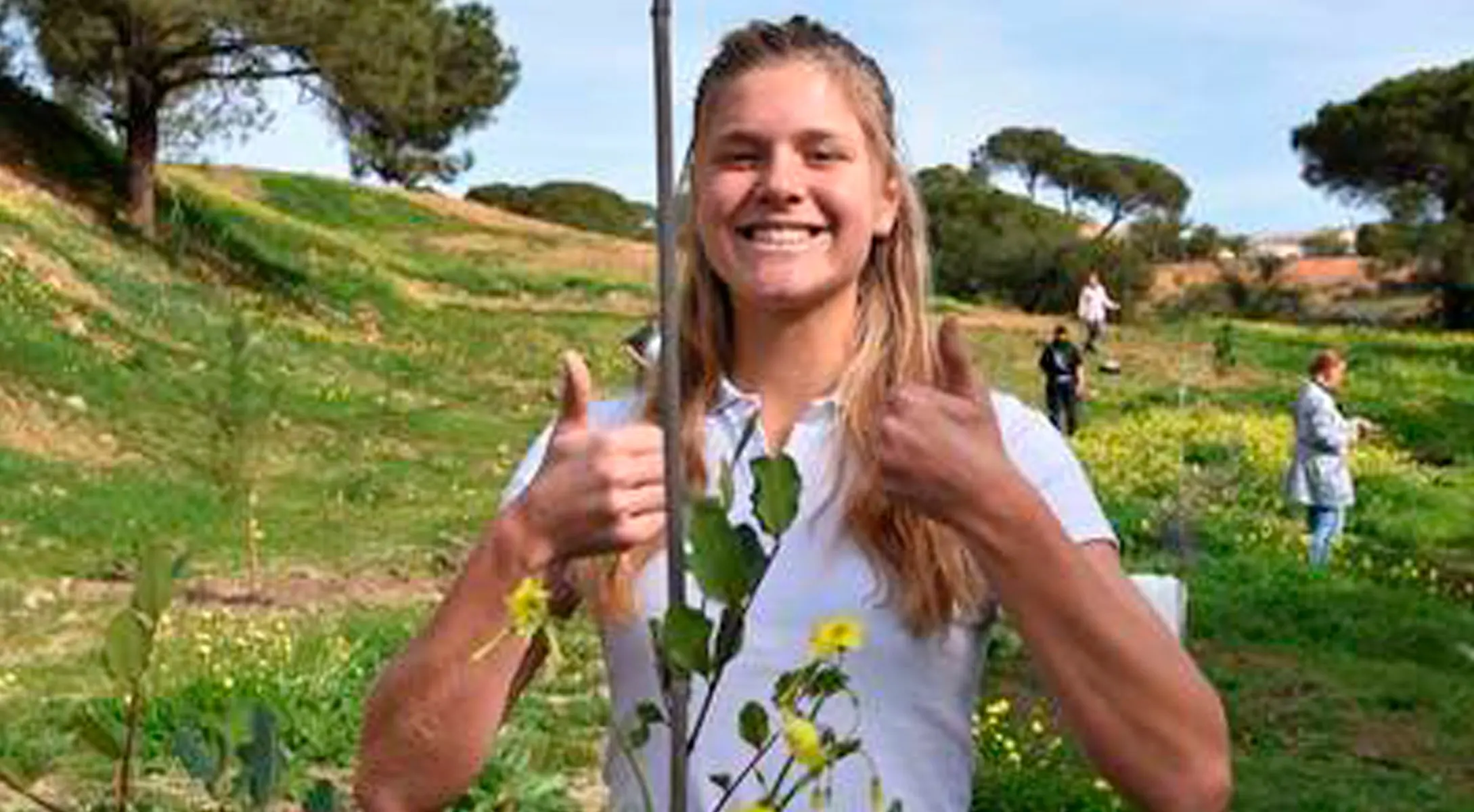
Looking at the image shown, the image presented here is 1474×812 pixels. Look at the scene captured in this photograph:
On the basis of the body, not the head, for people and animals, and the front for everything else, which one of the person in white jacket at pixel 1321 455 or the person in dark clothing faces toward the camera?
the person in dark clothing

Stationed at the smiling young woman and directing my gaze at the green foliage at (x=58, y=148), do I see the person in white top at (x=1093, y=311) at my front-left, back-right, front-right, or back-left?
front-right

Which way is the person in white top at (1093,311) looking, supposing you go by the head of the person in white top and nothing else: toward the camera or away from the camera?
toward the camera

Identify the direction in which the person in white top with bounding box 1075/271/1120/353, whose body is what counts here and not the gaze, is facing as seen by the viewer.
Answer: toward the camera

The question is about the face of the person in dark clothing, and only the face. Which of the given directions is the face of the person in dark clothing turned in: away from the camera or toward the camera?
toward the camera

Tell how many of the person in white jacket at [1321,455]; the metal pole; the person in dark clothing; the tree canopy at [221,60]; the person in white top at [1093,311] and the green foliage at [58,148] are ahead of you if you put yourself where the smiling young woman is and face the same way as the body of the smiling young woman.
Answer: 1

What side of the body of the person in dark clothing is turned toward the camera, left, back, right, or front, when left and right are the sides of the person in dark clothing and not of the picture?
front

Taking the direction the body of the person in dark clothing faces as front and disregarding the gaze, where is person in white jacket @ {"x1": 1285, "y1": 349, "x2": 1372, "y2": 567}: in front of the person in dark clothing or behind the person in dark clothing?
in front

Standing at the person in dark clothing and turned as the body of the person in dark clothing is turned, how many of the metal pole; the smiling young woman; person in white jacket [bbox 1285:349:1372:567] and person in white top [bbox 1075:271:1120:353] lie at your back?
1

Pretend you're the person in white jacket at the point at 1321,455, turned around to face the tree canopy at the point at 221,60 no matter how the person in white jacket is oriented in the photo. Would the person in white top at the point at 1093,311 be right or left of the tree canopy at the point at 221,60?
right

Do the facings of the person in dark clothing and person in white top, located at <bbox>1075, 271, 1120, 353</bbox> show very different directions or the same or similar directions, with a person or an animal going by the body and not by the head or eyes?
same or similar directions

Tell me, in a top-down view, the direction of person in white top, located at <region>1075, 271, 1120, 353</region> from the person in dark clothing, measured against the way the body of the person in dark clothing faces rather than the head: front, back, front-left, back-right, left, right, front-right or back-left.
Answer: back

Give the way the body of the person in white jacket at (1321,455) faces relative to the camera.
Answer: to the viewer's right

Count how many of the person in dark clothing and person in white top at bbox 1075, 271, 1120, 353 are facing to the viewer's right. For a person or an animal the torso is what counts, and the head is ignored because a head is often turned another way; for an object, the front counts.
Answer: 0

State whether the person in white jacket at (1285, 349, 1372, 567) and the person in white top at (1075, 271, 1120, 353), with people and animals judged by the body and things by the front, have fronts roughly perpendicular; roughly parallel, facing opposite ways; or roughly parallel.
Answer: roughly perpendicular

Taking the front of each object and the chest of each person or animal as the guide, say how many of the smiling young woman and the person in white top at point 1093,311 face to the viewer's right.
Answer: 0
